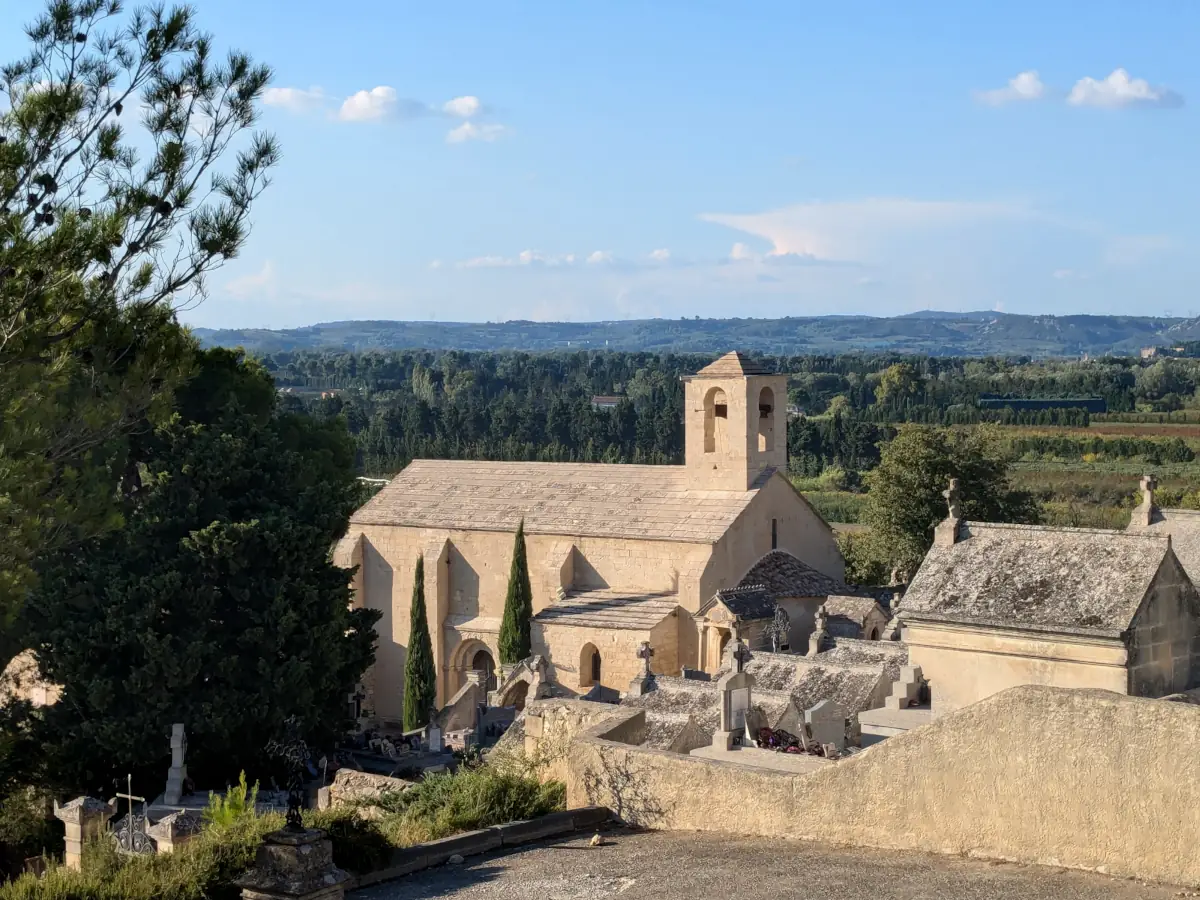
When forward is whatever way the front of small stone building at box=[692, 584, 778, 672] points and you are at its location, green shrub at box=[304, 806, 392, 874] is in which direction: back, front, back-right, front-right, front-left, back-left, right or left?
front-left

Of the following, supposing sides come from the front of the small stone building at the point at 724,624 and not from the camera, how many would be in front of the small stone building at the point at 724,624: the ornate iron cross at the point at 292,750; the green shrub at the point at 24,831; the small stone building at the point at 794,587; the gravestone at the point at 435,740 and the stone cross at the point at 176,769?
4

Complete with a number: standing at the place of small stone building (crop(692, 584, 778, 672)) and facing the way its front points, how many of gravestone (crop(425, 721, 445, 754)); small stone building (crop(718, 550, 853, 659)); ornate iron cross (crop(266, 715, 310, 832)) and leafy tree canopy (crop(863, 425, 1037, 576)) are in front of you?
2

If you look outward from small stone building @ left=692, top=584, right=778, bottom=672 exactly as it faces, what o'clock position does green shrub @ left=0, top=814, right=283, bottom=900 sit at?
The green shrub is roughly at 11 o'clock from the small stone building.

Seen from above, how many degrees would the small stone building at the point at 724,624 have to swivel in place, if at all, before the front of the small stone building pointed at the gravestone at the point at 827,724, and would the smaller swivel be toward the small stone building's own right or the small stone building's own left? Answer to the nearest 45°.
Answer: approximately 45° to the small stone building's own left

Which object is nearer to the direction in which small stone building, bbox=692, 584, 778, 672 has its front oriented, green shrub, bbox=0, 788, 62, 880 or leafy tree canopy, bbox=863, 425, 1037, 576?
the green shrub

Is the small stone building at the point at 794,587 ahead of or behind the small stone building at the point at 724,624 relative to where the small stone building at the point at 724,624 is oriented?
behind

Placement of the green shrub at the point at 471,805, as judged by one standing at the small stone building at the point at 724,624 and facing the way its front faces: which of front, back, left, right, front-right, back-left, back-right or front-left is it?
front-left

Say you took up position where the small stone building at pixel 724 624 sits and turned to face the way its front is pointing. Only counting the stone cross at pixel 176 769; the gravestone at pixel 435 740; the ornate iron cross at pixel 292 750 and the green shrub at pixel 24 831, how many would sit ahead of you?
4

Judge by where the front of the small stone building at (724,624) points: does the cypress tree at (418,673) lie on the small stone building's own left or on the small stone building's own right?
on the small stone building's own right

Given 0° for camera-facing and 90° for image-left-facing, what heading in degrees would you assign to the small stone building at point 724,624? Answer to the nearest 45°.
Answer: approximately 45°

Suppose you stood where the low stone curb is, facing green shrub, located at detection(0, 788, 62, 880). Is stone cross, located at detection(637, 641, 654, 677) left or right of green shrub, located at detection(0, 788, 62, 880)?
right
